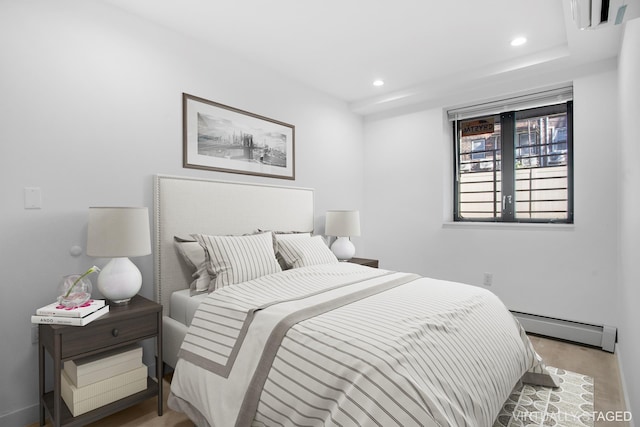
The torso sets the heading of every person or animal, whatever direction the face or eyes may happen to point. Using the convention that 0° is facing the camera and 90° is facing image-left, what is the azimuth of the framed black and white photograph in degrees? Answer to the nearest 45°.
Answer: approximately 315°

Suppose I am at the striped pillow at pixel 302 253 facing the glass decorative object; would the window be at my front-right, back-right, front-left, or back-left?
back-left

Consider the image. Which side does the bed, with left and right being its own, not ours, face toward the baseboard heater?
left

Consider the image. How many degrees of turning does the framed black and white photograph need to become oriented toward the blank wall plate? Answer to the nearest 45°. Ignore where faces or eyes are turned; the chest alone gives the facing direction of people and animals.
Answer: approximately 90° to its right

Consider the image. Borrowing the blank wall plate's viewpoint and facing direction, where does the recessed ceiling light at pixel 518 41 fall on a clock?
The recessed ceiling light is roughly at 10 o'clock from the blank wall plate.

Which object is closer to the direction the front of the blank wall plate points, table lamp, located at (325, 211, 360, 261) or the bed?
the bed
